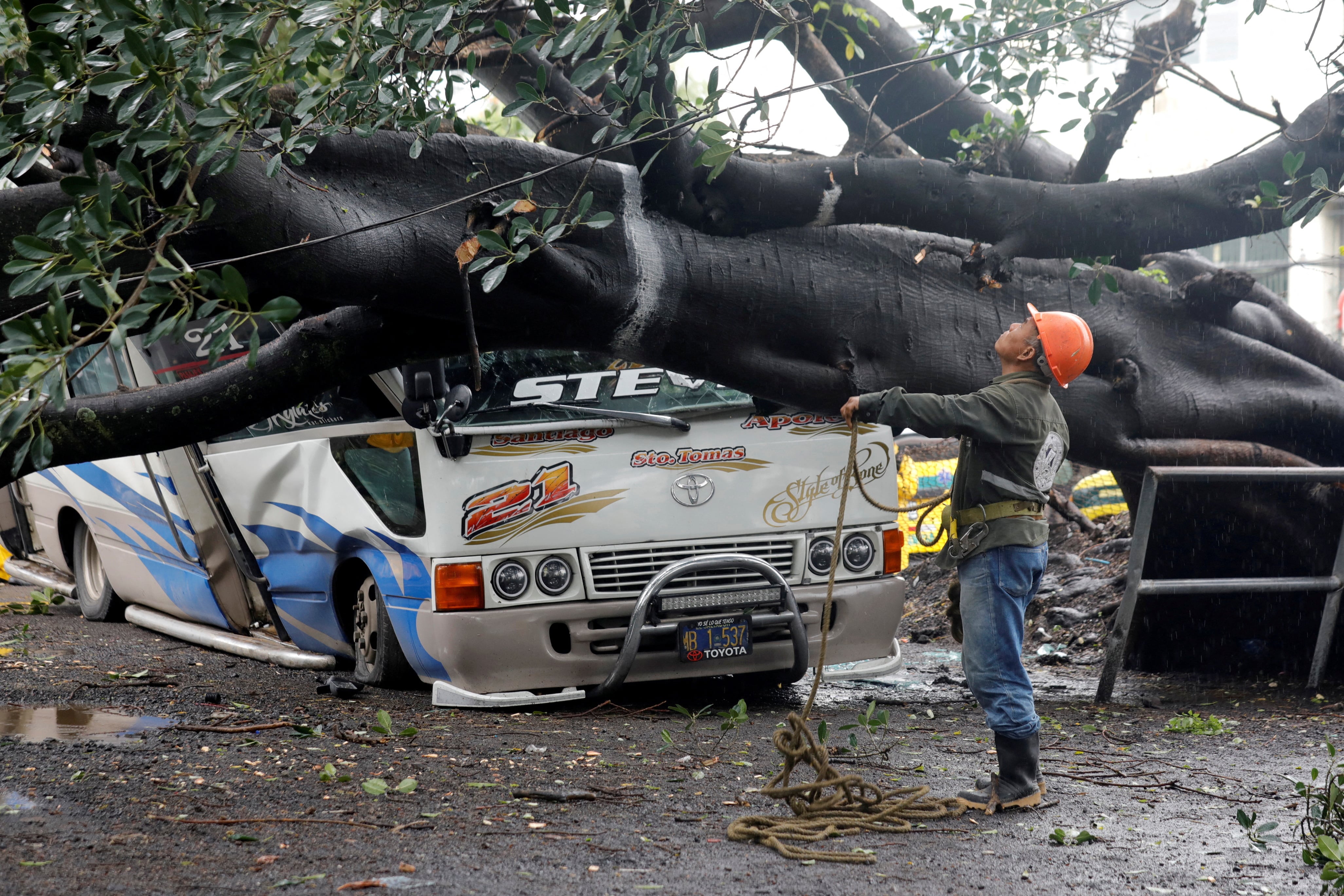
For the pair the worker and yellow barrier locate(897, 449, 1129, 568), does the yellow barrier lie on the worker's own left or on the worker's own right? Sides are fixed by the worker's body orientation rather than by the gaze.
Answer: on the worker's own right

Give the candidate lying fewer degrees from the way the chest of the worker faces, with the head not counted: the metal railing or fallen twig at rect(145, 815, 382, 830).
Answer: the fallen twig

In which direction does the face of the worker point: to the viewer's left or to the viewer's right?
to the viewer's left

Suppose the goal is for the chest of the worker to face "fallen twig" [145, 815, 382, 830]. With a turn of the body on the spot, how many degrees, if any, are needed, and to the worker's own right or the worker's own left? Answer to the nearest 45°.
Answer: approximately 45° to the worker's own left

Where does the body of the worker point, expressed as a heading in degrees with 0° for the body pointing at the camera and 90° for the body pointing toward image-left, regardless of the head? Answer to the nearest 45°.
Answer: approximately 90°
